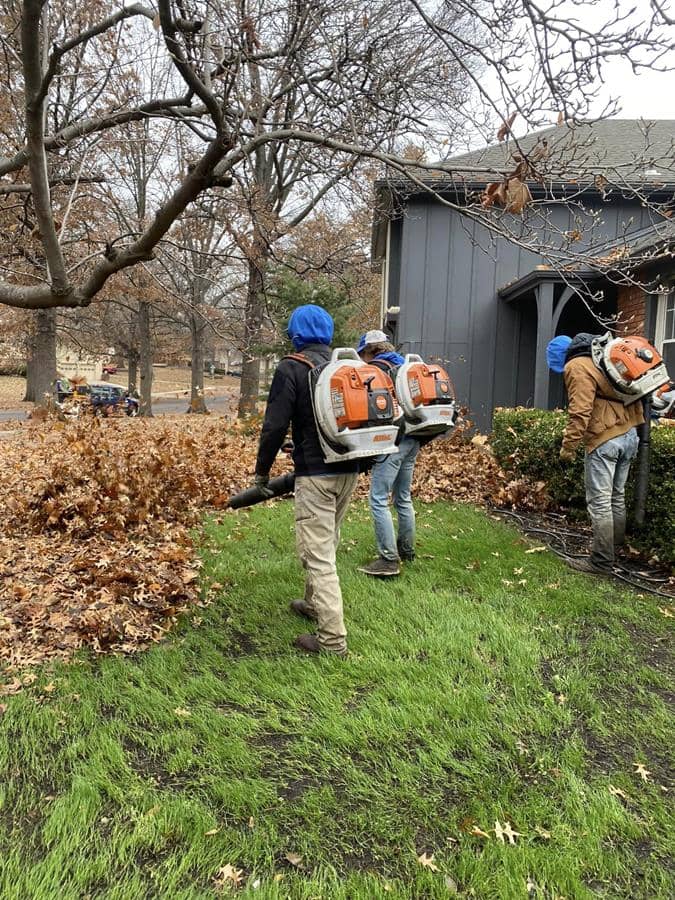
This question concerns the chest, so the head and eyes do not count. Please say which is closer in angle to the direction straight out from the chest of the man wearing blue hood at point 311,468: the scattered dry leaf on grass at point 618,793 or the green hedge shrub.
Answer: the green hedge shrub

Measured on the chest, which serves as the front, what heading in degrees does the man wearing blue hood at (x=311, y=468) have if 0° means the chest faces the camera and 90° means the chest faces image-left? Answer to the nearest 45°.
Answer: approximately 135°

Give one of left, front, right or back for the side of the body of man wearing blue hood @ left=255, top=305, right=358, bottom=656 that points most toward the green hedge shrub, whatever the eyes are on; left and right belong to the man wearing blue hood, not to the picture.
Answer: right

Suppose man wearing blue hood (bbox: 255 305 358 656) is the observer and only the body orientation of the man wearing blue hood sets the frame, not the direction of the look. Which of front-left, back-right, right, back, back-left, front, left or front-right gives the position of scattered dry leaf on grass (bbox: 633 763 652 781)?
back

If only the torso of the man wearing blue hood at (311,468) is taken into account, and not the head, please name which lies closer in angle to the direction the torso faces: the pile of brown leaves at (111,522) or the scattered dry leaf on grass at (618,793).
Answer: the pile of brown leaves

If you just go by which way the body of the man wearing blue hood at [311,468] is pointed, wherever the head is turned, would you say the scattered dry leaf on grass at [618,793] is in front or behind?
behind

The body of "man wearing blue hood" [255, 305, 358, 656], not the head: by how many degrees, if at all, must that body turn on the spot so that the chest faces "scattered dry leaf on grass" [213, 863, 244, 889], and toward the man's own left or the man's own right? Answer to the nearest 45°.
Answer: approximately 135° to the man's own left

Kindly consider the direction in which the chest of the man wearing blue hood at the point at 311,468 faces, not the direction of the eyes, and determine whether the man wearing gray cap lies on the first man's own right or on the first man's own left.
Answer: on the first man's own right

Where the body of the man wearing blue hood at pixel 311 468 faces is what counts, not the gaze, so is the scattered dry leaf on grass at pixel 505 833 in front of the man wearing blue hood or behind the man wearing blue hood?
behind

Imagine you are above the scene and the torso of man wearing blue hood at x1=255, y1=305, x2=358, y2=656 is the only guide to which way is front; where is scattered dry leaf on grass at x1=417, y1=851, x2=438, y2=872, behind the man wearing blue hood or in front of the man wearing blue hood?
behind

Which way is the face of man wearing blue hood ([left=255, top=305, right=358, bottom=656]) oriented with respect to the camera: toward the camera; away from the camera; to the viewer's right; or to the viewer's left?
away from the camera
